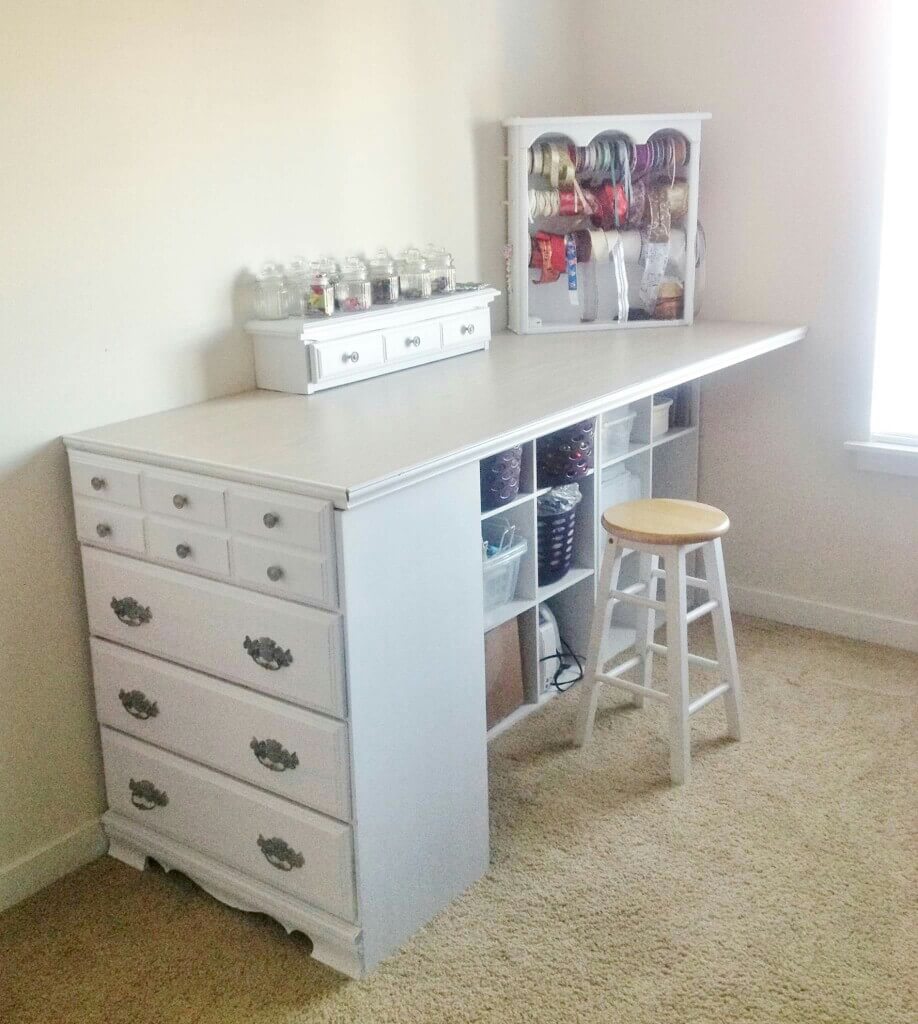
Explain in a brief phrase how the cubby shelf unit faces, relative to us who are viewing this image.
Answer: facing the viewer and to the right of the viewer

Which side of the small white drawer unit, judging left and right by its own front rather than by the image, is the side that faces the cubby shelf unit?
left

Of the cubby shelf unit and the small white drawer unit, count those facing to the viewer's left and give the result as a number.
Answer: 0

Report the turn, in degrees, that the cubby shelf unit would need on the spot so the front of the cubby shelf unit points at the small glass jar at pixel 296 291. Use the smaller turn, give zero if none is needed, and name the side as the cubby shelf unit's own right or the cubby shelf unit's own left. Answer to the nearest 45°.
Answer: approximately 90° to the cubby shelf unit's own right

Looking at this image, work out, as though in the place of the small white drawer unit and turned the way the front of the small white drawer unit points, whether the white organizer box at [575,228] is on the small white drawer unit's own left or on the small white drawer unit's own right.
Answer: on the small white drawer unit's own left

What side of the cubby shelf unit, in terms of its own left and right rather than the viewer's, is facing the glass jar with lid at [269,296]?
right

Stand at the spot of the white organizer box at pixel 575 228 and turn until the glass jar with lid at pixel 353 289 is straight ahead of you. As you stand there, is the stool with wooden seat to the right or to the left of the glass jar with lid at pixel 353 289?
left

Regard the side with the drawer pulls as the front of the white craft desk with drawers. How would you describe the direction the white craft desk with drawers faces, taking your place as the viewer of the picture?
facing the viewer and to the left of the viewer
